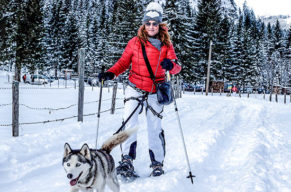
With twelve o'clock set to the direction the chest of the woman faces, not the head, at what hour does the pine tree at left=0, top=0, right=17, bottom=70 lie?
The pine tree is roughly at 5 o'clock from the woman.

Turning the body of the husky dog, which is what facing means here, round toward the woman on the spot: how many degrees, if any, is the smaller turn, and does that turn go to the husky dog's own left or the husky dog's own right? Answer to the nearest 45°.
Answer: approximately 180°

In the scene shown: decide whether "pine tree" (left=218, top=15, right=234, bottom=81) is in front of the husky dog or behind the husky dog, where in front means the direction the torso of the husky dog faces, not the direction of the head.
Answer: behind

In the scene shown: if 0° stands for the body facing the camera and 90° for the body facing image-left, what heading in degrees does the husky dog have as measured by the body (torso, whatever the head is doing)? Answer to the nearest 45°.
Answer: approximately 45°

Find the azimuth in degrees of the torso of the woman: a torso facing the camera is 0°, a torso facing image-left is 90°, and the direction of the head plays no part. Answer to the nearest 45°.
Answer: approximately 0°

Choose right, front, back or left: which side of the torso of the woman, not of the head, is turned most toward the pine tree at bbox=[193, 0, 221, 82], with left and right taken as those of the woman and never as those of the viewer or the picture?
back

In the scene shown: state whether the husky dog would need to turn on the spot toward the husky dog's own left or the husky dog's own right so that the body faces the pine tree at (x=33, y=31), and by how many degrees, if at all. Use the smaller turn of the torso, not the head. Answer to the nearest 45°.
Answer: approximately 135° to the husky dog's own right

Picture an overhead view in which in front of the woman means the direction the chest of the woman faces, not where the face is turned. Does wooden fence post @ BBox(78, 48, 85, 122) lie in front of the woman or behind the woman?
behind

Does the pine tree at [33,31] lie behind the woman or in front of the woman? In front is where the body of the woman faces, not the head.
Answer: behind

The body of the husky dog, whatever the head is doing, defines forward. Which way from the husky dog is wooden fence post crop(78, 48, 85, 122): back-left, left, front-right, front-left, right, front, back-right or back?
back-right
